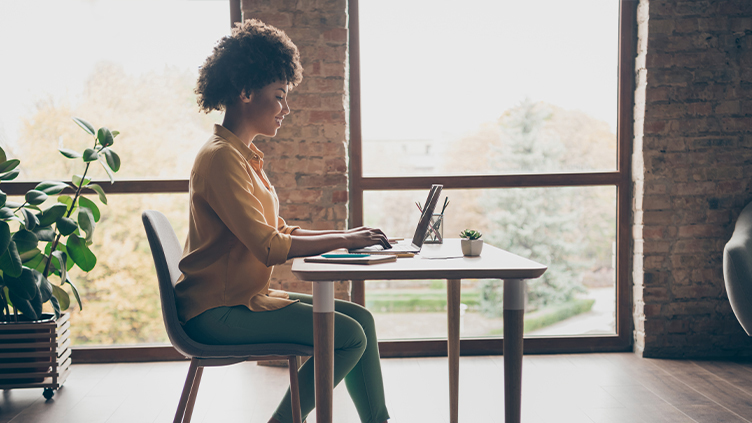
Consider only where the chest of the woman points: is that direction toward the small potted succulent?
yes

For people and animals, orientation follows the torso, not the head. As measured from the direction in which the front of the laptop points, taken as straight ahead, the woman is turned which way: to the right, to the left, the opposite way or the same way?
the opposite way

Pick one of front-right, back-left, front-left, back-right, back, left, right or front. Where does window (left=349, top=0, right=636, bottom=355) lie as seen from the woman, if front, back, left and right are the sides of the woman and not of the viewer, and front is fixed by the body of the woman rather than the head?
front-left

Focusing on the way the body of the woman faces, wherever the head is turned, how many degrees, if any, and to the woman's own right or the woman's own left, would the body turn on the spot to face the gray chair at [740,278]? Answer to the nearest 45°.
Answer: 0° — they already face it

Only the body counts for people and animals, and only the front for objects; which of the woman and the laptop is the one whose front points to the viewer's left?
the laptop

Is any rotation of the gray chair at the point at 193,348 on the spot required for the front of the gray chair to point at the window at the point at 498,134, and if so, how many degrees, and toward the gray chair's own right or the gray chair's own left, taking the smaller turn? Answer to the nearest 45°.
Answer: approximately 45° to the gray chair's own left

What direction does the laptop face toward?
to the viewer's left

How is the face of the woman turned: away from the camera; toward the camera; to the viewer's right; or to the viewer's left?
to the viewer's right

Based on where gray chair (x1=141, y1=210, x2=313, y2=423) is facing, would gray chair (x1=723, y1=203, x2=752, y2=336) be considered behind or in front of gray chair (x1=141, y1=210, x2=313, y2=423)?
in front

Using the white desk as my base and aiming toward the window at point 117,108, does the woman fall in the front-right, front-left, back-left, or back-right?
front-left

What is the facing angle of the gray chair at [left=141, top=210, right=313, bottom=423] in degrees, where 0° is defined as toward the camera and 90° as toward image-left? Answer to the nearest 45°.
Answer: approximately 270°

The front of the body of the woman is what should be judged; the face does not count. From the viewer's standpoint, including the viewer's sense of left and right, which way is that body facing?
facing to the right of the viewer
